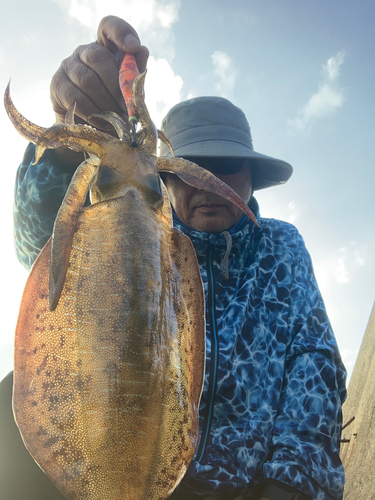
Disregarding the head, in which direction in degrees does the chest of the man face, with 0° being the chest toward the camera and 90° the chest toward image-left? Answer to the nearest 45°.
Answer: approximately 0°
